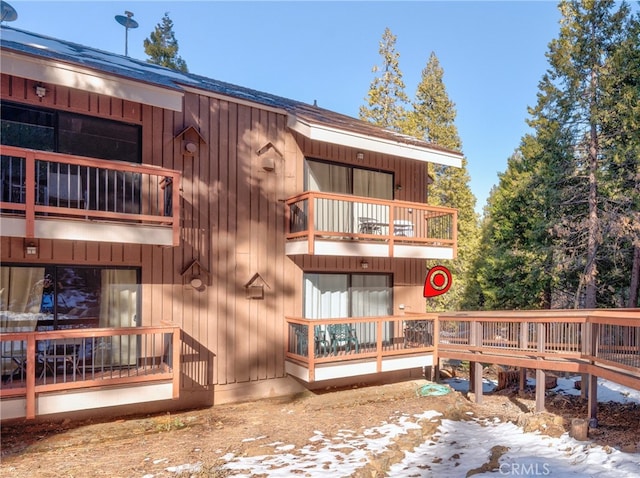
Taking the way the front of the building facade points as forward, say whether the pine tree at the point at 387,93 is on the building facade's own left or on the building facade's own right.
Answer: on the building facade's own left

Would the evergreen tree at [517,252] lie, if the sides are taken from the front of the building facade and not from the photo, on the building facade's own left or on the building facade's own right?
on the building facade's own left

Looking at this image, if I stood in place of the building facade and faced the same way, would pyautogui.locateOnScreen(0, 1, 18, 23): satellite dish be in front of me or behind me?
behind

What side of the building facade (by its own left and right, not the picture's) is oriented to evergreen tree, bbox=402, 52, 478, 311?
left

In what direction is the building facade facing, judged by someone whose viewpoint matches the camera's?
facing the viewer and to the right of the viewer
